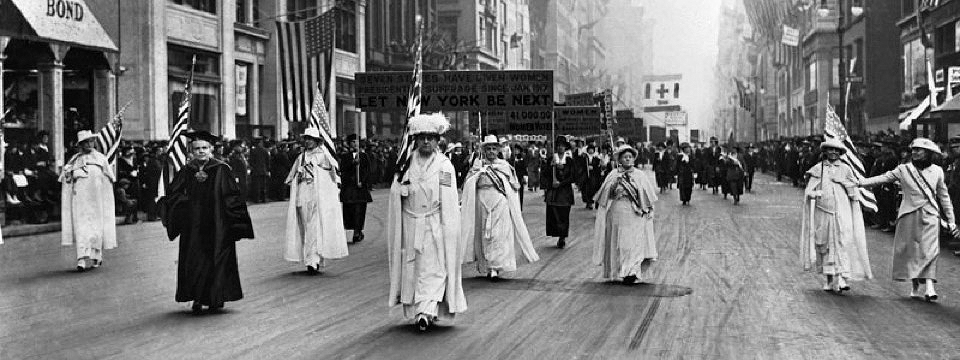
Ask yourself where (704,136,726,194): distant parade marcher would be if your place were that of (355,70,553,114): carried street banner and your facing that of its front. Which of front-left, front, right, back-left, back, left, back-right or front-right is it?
back-left

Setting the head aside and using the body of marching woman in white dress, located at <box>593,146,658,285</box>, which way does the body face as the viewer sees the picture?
toward the camera

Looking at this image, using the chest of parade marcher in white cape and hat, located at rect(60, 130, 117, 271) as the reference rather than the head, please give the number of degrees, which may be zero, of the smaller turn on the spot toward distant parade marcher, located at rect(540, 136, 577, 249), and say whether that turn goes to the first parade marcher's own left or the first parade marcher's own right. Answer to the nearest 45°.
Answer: approximately 90° to the first parade marcher's own left

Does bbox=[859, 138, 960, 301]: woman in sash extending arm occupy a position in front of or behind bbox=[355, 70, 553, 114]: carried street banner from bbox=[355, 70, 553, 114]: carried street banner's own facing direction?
in front

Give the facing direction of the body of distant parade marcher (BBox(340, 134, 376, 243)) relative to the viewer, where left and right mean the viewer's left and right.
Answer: facing the viewer

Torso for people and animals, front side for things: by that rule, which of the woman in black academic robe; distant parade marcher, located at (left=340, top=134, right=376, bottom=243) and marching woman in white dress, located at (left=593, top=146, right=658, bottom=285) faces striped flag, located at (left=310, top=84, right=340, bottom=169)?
the distant parade marcher

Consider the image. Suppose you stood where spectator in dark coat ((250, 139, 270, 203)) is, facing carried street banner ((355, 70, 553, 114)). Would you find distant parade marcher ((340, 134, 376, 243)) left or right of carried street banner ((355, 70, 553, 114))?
right

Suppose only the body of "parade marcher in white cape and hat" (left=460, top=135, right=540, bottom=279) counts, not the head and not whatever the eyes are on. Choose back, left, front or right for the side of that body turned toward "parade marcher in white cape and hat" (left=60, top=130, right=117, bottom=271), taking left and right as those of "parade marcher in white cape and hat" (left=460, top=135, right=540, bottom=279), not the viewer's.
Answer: right

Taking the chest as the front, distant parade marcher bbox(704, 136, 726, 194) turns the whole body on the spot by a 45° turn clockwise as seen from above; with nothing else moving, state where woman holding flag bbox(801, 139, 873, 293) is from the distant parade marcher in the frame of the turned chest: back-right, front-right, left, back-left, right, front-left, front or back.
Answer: front-left

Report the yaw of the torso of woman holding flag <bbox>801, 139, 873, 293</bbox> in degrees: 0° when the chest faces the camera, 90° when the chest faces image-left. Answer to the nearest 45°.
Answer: approximately 0°

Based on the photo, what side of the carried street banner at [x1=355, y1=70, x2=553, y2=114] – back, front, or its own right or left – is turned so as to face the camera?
front

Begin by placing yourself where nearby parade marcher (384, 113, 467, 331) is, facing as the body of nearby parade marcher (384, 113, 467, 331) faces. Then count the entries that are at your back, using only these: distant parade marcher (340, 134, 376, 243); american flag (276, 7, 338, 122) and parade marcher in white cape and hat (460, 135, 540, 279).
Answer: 3

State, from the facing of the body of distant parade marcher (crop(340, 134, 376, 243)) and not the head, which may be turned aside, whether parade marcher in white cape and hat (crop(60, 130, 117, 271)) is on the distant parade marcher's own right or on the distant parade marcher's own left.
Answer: on the distant parade marcher's own right

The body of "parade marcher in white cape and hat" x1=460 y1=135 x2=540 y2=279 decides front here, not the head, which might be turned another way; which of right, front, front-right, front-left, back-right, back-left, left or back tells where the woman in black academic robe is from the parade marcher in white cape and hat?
front-right
